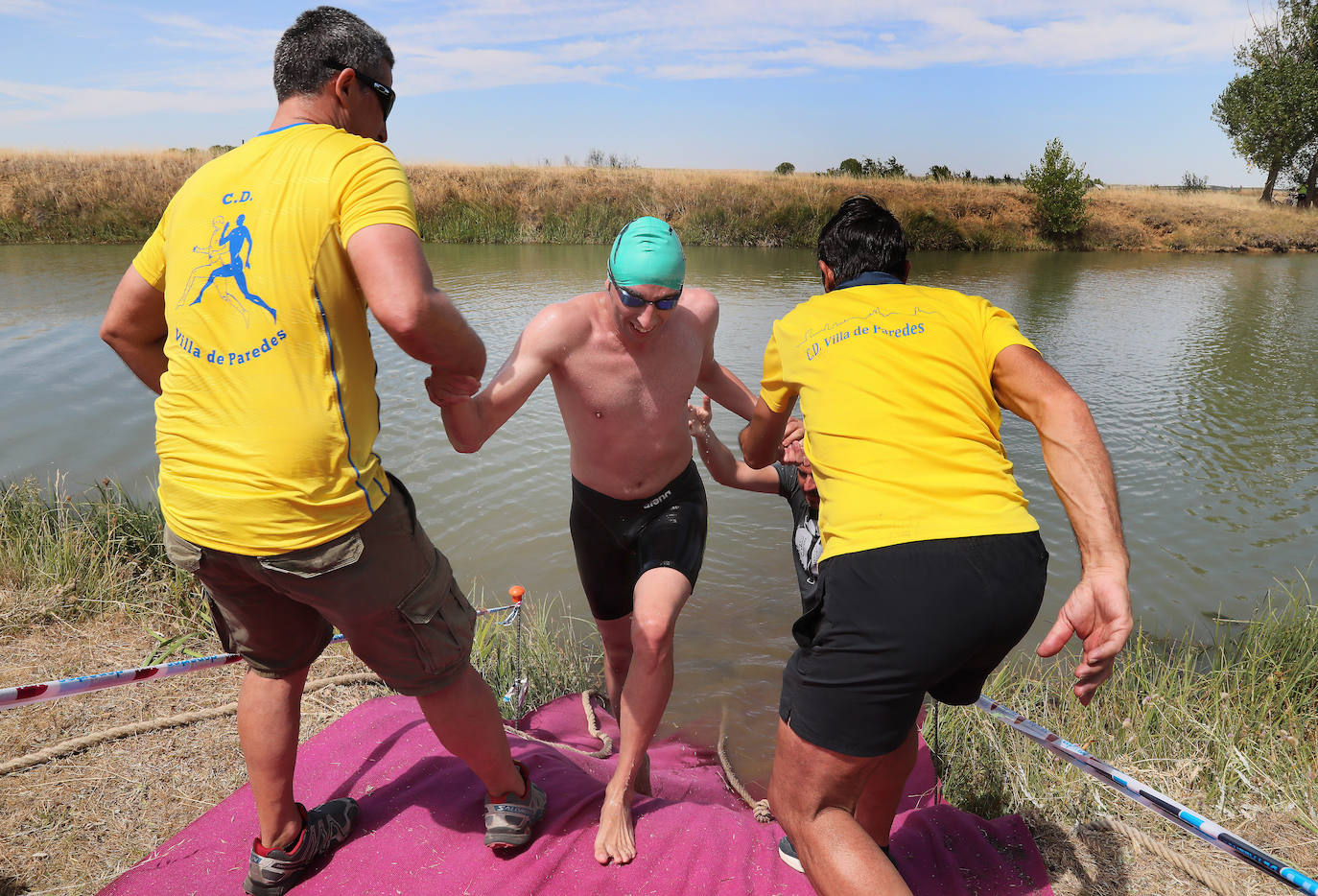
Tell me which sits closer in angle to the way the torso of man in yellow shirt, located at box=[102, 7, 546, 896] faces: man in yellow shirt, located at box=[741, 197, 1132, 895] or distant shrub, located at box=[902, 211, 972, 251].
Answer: the distant shrub

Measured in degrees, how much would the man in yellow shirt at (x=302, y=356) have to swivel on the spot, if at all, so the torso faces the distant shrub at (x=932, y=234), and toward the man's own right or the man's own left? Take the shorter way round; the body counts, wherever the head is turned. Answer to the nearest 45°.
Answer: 0° — they already face it

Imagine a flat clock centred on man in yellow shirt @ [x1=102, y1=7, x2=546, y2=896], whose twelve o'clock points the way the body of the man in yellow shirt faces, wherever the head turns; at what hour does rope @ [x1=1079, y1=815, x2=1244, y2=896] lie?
The rope is roughly at 2 o'clock from the man in yellow shirt.

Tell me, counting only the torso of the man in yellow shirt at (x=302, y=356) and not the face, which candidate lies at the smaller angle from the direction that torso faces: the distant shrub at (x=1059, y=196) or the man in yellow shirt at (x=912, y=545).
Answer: the distant shrub

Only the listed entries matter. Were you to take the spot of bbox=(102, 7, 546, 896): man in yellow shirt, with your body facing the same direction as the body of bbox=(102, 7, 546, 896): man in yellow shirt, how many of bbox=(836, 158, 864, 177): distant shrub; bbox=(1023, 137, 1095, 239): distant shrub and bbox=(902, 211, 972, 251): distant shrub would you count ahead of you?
3

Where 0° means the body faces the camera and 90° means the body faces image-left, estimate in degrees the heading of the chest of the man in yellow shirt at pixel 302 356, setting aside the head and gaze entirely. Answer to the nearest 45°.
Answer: approximately 225°

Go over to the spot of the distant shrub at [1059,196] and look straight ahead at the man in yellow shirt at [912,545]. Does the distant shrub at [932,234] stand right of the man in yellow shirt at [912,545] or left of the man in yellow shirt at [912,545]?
right
